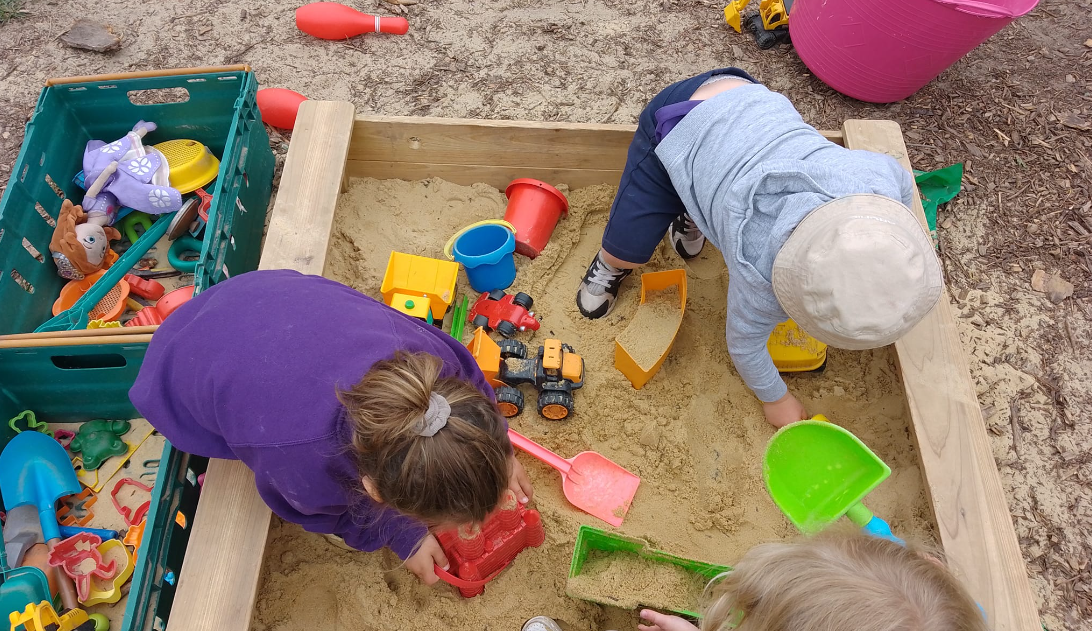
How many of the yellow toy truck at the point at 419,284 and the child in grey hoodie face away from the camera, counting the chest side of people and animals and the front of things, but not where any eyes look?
0

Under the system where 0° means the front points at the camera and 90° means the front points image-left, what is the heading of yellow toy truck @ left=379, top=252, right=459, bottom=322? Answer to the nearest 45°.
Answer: approximately 0°

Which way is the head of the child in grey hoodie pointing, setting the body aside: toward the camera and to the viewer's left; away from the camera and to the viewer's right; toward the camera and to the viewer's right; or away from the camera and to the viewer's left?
toward the camera and to the viewer's right
